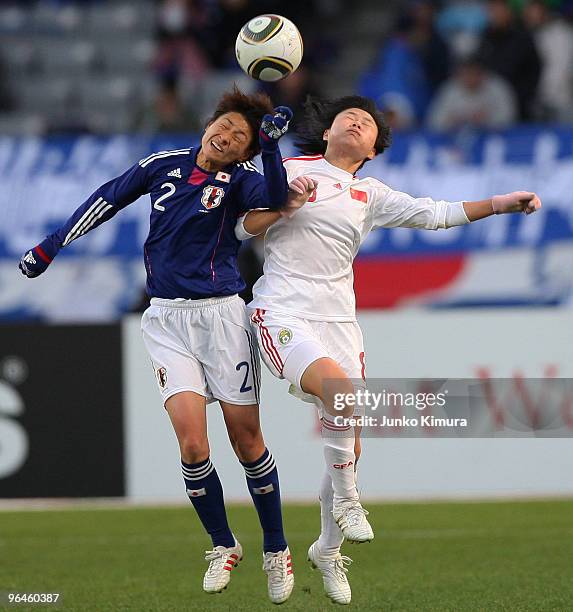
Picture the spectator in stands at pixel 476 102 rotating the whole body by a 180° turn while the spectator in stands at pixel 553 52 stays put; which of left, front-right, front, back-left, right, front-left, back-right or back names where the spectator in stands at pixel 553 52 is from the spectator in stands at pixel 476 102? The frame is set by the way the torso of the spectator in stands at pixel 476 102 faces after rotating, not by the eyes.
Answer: front-right

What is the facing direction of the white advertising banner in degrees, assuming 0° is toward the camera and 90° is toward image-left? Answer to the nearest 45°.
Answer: approximately 0°

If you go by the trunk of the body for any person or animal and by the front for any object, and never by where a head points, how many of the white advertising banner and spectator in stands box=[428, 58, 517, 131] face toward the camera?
2

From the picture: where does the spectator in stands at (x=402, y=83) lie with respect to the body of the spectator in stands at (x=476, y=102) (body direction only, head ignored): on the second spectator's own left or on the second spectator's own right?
on the second spectator's own right

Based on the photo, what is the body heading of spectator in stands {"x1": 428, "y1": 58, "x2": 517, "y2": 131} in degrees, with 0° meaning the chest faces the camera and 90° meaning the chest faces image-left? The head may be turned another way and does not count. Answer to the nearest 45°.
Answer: approximately 0°

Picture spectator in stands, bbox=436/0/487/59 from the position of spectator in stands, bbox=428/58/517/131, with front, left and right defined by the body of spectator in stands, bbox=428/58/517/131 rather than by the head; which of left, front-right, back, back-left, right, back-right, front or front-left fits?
back
